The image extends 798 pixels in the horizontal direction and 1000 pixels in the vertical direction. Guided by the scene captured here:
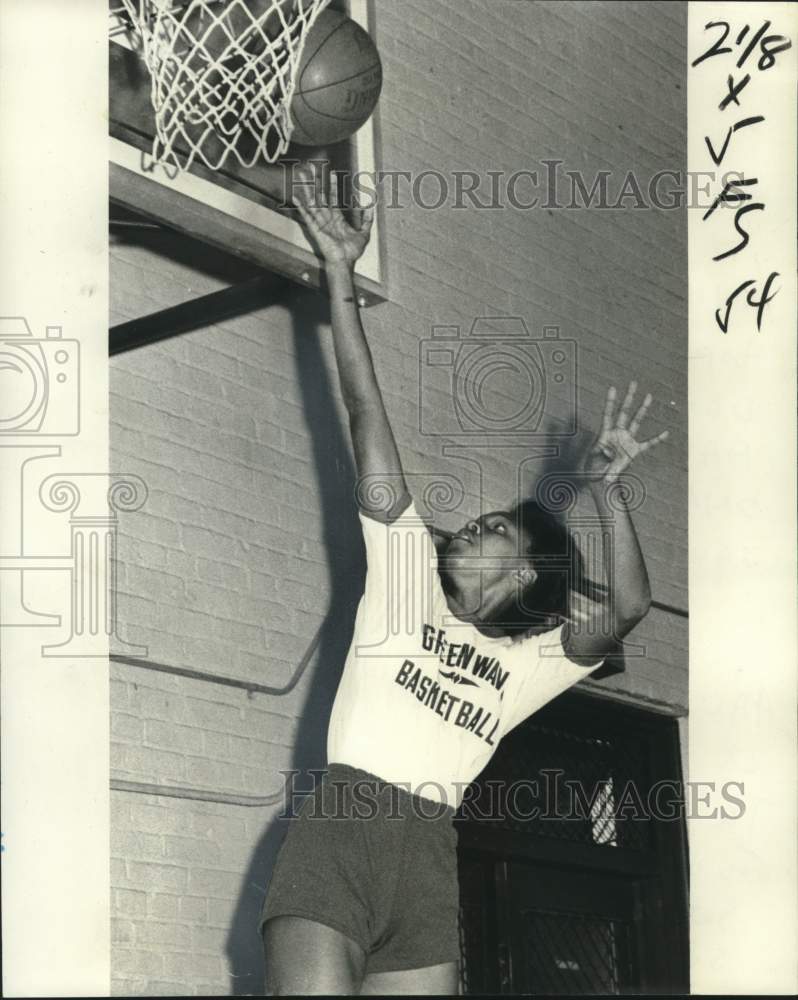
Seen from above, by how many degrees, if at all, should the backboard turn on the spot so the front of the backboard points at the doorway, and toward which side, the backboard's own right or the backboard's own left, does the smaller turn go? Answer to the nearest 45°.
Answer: approximately 90° to the backboard's own left

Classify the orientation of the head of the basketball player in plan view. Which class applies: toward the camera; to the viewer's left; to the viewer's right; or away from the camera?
to the viewer's left

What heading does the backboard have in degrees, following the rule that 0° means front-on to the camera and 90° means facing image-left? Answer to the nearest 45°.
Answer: approximately 315°
